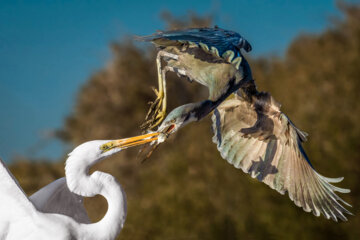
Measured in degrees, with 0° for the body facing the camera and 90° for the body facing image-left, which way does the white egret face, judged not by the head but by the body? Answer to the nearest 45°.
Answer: approximately 270°
